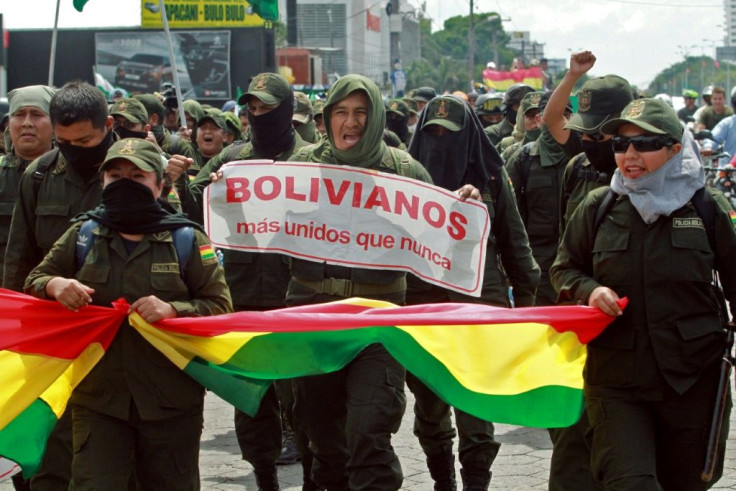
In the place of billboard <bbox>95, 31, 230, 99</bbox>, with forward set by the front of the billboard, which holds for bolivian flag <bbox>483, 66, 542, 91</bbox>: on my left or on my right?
on my left

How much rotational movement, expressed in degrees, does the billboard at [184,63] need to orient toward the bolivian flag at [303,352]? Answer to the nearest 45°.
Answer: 0° — it already faces it

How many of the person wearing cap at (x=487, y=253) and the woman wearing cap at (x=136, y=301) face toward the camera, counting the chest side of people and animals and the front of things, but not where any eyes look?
2

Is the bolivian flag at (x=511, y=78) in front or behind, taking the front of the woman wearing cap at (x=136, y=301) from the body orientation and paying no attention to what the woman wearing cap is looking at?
behind

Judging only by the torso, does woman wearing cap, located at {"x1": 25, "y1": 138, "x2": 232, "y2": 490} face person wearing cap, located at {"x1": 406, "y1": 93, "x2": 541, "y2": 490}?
no

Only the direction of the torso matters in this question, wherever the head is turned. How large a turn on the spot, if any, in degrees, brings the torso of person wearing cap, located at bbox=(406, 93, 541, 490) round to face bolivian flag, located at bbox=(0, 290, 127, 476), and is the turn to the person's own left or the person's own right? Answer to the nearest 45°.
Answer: approximately 45° to the person's own right

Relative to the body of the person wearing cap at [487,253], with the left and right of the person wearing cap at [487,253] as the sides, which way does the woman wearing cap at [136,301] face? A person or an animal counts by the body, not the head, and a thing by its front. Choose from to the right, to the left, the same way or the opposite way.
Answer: the same way

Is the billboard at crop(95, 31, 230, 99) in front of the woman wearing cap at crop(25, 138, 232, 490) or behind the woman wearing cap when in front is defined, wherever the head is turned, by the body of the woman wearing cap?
behind

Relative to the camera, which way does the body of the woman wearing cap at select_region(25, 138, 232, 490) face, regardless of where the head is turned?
toward the camera

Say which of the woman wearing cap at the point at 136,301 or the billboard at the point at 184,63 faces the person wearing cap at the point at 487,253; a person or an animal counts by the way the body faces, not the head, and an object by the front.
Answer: the billboard

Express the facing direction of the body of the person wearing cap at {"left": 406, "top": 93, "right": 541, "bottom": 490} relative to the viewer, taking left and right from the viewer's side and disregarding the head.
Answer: facing the viewer

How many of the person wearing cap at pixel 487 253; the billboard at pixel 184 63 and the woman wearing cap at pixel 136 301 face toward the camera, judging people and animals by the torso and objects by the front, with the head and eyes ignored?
3

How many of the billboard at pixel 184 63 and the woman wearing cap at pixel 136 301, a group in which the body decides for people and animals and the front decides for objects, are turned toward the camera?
2

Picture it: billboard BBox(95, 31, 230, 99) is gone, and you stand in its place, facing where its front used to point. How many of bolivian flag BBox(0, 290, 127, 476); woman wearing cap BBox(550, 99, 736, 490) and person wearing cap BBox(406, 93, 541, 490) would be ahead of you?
3
